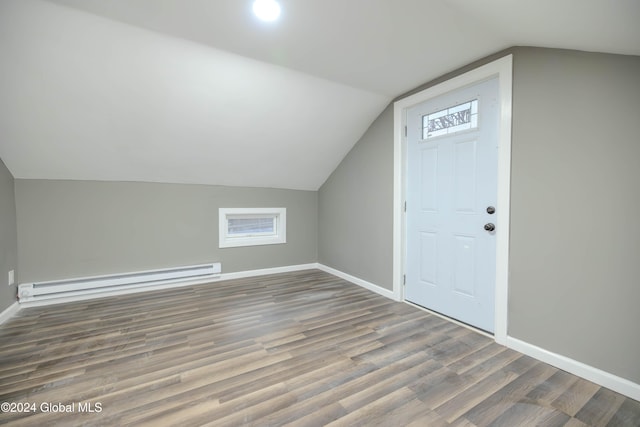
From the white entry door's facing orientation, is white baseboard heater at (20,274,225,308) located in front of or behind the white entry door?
in front

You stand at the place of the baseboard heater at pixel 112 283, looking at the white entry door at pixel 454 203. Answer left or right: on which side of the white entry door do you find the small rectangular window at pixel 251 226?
left

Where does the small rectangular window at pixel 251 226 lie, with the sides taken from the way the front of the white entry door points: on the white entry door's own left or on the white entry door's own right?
on the white entry door's own right

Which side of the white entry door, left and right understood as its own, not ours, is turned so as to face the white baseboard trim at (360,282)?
right

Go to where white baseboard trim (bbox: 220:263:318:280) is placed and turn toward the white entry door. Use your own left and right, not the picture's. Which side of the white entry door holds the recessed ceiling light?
right

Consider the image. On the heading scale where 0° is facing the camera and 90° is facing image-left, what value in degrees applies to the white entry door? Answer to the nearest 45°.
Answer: approximately 45°

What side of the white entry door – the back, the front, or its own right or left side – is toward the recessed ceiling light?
front

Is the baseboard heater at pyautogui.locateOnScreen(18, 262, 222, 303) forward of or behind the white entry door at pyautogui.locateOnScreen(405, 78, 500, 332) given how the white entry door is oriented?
forward
